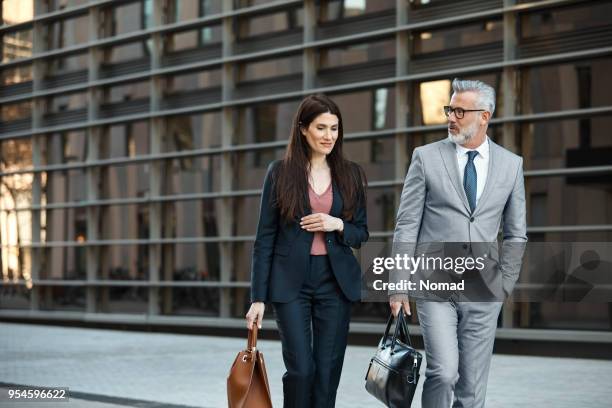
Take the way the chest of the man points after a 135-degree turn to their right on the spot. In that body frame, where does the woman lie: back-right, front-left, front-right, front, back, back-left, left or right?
front-left

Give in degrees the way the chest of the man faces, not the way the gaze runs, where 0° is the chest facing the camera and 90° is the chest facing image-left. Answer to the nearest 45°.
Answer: approximately 0°
